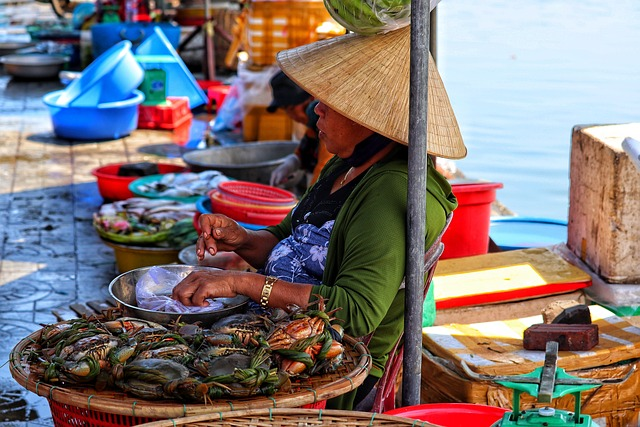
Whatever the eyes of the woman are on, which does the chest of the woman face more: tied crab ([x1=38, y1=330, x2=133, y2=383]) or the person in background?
the tied crab

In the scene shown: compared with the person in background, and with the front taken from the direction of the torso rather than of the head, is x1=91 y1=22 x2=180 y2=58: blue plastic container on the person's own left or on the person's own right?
on the person's own right

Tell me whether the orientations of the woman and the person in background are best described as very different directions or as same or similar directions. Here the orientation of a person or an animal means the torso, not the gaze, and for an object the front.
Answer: same or similar directions

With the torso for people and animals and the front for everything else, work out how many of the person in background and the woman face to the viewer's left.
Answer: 2

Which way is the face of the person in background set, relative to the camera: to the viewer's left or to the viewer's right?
to the viewer's left

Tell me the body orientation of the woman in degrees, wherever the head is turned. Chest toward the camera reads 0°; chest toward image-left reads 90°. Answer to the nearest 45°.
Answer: approximately 90°

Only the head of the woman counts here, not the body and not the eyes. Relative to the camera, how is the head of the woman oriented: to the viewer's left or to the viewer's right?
to the viewer's left

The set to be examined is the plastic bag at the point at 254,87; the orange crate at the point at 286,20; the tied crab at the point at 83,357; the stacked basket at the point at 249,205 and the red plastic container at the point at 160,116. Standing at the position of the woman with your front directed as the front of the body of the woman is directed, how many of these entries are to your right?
4

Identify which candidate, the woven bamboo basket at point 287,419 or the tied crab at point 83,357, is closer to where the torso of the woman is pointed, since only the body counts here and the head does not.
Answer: the tied crab

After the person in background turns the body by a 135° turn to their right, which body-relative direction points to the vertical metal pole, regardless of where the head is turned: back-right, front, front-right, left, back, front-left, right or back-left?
back-right

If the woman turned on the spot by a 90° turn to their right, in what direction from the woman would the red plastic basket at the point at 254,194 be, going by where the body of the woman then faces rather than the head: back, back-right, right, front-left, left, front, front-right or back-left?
front

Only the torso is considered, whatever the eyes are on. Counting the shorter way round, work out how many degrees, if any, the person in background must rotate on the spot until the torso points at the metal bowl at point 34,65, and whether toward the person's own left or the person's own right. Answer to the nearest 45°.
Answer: approximately 45° to the person's own right

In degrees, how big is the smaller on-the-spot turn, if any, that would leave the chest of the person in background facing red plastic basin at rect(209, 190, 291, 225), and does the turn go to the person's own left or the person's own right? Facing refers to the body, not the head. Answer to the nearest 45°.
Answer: approximately 90° to the person's own left

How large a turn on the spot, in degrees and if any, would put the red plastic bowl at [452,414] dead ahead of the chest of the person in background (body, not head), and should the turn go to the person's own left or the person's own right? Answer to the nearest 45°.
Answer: approximately 90° to the person's own left

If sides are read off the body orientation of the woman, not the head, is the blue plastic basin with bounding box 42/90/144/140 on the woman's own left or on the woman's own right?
on the woman's own right

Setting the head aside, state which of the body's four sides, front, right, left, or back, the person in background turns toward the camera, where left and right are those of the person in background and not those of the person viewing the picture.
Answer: left
